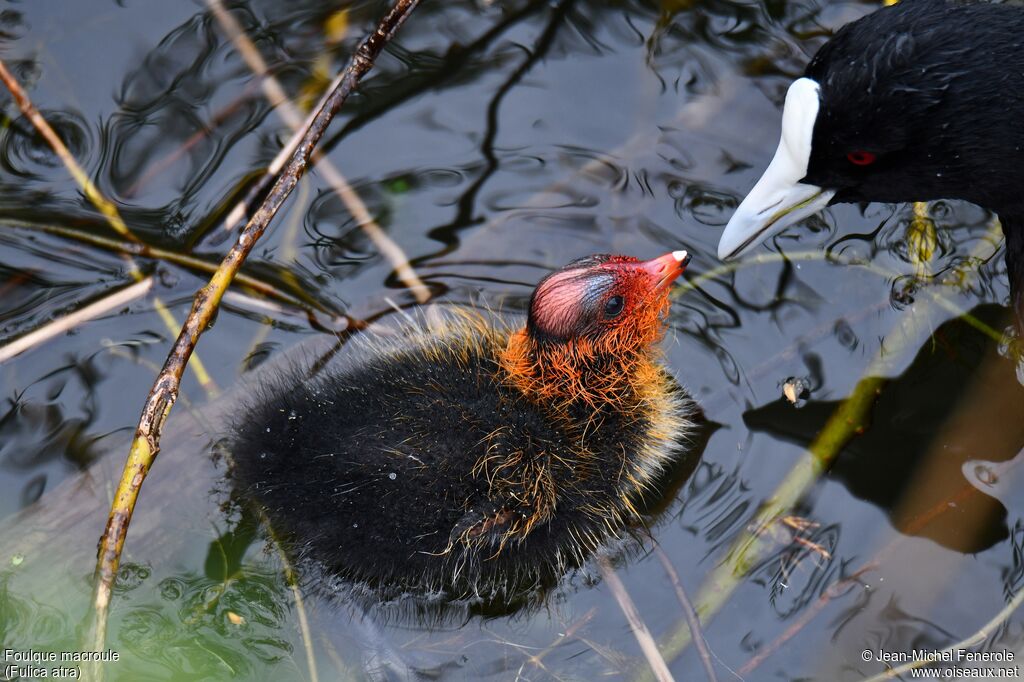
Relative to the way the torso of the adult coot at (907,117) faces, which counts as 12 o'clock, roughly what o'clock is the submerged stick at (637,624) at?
The submerged stick is roughly at 11 o'clock from the adult coot.

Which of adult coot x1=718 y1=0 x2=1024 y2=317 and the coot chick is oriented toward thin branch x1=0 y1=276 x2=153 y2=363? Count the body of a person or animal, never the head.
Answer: the adult coot

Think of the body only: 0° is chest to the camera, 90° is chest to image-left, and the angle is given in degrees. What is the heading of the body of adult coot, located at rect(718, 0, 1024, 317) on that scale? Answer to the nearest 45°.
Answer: approximately 90°

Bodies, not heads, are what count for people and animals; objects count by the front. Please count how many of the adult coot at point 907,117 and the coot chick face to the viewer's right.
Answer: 1

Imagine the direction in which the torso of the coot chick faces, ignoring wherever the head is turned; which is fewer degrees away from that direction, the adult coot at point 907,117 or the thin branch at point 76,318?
the adult coot

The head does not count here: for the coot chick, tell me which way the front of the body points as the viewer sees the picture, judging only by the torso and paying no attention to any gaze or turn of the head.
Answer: to the viewer's right

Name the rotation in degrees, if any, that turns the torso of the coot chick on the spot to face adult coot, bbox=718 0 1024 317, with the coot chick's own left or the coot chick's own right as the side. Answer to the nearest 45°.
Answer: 0° — it already faces it

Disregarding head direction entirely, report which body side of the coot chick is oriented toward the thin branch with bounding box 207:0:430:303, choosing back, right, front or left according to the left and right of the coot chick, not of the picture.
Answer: left
